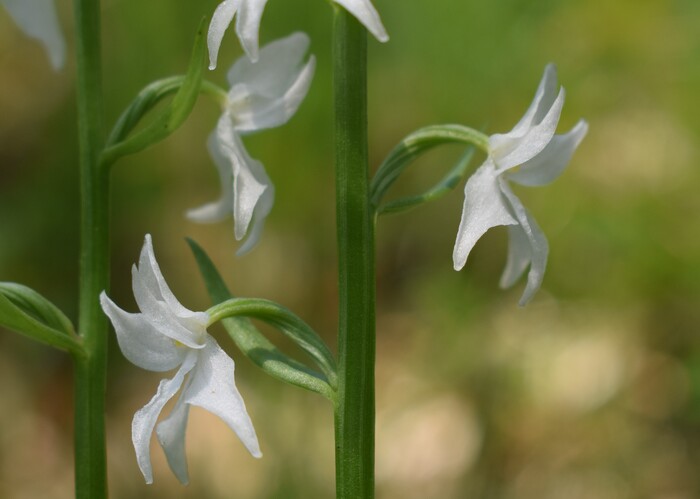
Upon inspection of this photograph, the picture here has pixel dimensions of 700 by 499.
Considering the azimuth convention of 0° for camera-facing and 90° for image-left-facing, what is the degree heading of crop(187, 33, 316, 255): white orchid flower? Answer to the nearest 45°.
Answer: approximately 270°

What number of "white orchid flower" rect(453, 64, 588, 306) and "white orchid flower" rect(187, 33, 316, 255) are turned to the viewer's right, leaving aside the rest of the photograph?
2

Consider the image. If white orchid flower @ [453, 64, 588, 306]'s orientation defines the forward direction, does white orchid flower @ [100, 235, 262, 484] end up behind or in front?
behind

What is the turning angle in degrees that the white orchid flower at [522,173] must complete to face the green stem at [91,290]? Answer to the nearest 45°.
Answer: approximately 180°

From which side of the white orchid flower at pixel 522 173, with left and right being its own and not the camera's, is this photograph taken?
right
